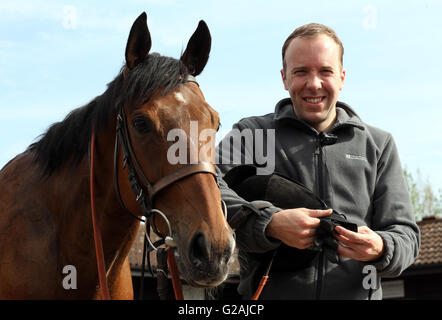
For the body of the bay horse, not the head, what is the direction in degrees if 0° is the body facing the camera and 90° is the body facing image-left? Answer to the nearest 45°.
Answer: approximately 315°

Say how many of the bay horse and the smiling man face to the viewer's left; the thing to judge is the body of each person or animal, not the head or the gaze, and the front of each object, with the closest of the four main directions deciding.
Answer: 0

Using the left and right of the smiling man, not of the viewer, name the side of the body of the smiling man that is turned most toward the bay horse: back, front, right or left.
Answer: right

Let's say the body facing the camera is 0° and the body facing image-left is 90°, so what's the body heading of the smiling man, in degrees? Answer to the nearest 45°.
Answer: approximately 0°
